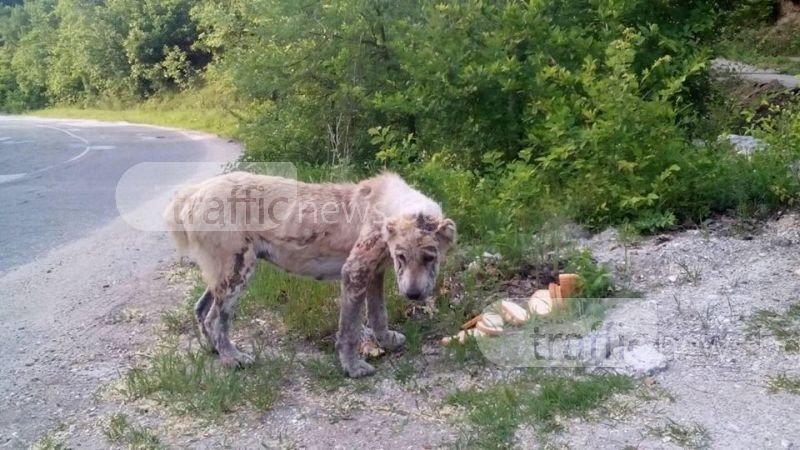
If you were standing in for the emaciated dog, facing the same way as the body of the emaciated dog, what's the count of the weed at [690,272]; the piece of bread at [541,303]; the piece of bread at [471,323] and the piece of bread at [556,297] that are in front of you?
4

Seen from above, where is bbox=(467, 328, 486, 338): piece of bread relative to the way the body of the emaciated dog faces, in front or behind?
in front

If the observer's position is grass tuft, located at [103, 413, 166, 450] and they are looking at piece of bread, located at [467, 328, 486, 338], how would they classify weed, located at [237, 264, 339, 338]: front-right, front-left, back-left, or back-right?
front-left

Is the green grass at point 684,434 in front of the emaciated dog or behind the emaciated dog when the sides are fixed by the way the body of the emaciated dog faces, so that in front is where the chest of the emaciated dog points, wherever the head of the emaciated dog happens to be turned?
in front

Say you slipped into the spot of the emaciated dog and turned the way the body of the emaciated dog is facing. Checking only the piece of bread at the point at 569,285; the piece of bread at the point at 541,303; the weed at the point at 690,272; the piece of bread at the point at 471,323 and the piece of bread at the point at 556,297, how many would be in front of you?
5

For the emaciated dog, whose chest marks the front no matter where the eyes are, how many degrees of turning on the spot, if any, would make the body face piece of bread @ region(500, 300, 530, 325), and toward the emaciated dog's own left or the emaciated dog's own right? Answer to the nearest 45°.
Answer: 0° — it already faces it

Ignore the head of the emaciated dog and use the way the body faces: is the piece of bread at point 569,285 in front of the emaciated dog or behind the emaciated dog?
in front

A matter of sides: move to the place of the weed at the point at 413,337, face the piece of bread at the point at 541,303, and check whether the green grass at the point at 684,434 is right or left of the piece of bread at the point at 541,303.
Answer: right

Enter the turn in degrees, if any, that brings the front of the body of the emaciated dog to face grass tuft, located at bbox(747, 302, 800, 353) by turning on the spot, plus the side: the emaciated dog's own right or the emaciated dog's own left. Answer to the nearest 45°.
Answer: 0° — it already faces it

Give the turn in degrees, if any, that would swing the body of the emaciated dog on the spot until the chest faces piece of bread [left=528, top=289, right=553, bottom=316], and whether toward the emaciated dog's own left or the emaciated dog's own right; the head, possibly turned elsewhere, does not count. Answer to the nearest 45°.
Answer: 0° — it already faces it

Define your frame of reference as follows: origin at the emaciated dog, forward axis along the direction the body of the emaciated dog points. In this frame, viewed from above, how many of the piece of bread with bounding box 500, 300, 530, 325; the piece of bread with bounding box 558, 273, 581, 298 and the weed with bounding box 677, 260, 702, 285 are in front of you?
3

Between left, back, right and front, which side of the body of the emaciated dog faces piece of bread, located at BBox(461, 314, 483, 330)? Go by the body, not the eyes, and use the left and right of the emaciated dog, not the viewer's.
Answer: front

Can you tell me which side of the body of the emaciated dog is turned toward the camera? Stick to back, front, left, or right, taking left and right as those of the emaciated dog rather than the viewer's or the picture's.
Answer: right

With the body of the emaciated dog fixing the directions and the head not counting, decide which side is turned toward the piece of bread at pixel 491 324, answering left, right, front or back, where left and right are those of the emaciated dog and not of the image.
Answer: front
